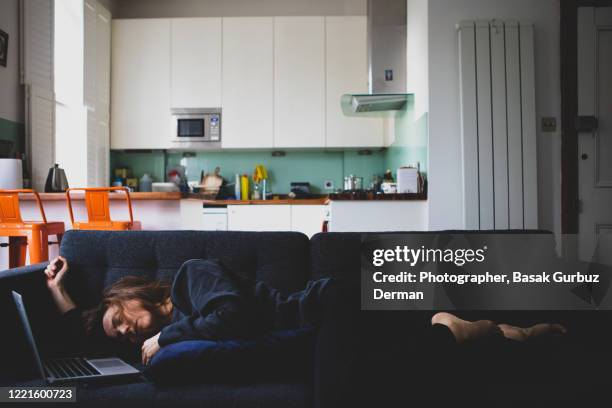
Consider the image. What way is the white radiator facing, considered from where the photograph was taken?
facing the viewer

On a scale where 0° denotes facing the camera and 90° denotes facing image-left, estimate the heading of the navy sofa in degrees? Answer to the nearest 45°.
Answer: approximately 0°

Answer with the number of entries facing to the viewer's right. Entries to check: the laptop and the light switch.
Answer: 1

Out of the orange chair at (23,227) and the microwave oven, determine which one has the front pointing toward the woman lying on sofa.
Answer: the microwave oven

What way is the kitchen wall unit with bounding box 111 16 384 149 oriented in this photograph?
toward the camera

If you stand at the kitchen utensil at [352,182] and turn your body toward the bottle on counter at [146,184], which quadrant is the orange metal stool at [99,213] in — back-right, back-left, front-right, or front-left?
front-left

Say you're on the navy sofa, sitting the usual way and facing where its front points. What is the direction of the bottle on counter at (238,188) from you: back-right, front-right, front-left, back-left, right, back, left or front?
back

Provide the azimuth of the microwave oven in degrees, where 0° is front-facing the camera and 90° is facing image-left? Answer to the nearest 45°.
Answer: approximately 0°

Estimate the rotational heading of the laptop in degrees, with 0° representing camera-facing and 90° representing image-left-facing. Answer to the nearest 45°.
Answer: approximately 270°

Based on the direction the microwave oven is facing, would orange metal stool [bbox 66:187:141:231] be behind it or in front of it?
in front

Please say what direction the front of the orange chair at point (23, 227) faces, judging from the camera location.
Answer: facing away from the viewer and to the right of the viewer

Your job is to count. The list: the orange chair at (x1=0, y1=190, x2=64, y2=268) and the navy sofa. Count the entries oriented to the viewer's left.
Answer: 0
